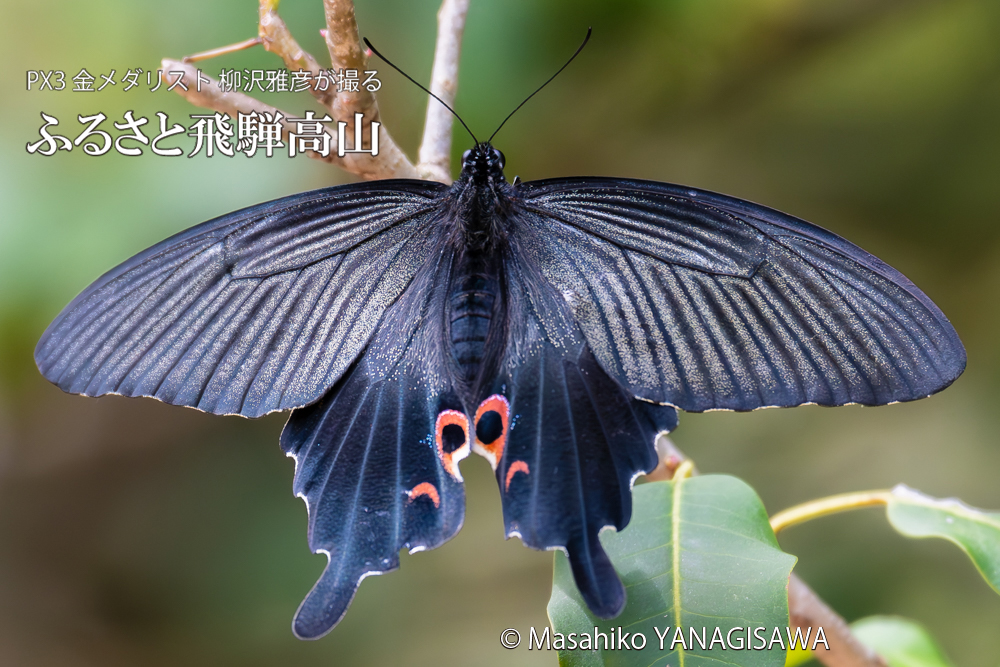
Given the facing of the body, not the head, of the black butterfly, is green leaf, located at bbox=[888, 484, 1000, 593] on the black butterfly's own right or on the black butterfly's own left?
on the black butterfly's own right

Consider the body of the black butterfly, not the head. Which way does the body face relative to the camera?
away from the camera
